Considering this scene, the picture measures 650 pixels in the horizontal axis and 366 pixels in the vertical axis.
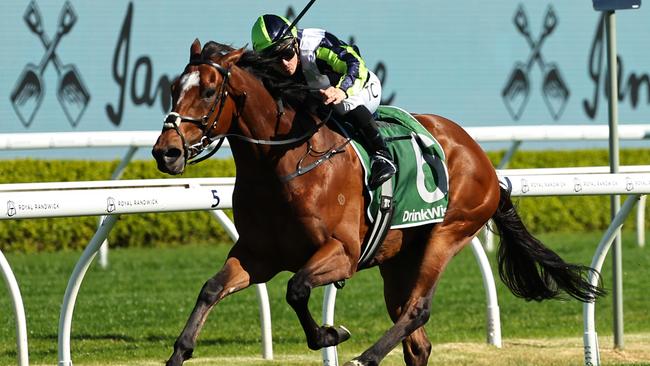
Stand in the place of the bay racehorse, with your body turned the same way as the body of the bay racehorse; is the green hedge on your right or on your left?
on your right

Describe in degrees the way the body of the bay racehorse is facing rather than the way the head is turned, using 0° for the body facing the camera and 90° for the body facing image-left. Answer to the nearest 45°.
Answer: approximately 45°

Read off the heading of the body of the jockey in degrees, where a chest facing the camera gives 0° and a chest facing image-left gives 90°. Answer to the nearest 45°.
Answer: approximately 45°

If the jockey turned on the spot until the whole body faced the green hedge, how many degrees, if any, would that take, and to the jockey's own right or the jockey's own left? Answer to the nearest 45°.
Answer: approximately 135° to the jockey's own right

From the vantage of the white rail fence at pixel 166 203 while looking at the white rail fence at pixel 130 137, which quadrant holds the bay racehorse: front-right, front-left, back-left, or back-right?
back-right
